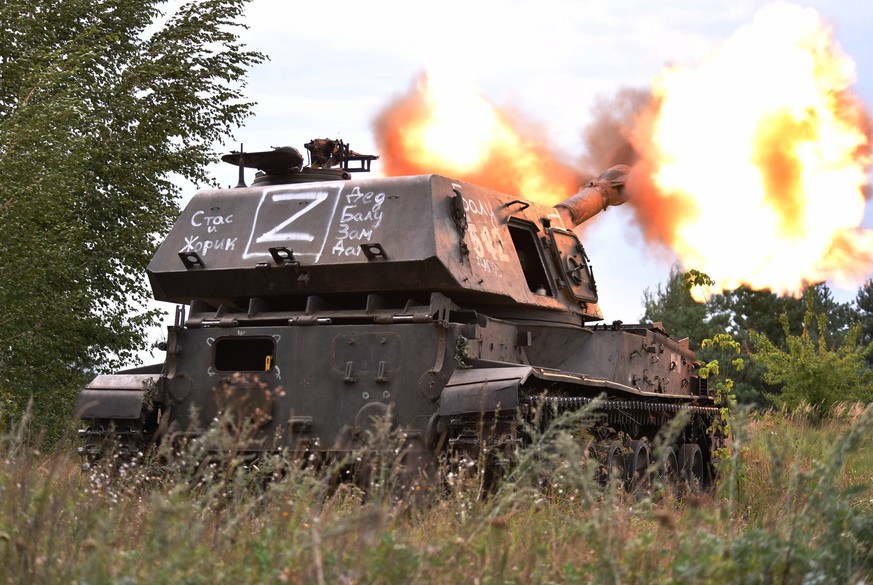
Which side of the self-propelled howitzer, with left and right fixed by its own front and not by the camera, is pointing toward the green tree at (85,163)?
left

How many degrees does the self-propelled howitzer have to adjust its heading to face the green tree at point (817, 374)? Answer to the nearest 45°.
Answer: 0° — it already faces it

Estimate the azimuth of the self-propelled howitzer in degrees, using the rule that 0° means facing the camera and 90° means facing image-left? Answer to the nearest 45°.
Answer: approximately 225°
